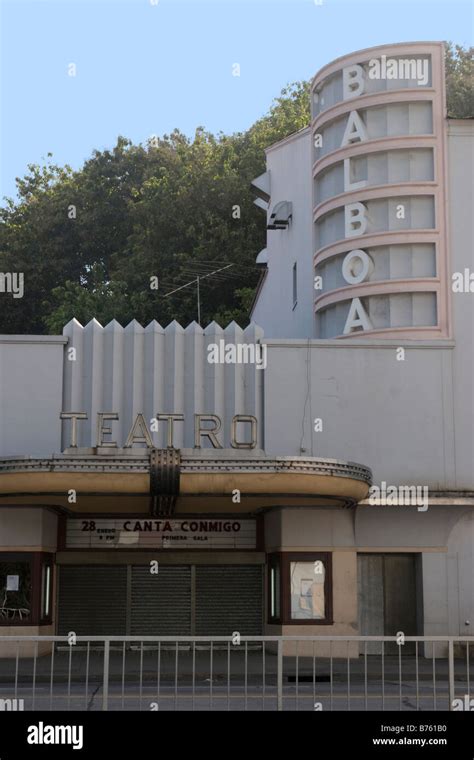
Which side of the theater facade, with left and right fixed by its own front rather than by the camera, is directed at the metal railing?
front

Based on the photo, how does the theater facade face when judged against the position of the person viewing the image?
facing the viewer
